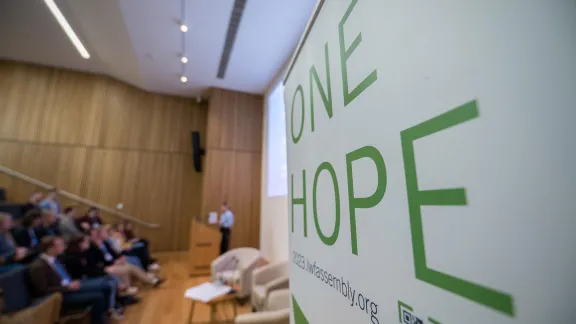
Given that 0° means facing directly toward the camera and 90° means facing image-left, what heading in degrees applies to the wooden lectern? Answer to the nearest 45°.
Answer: approximately 90°

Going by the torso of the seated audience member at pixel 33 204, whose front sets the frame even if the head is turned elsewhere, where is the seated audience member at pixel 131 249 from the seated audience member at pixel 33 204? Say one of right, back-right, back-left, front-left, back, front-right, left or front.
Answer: front-right

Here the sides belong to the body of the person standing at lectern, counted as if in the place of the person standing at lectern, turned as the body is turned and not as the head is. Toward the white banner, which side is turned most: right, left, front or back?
left

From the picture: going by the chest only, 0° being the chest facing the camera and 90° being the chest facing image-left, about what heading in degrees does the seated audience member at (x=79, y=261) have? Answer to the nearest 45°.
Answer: approximately 270°

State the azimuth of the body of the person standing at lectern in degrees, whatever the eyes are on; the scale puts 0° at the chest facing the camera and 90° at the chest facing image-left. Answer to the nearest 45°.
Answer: approximately 90°

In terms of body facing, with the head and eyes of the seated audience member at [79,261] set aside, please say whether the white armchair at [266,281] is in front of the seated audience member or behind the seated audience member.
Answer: in front

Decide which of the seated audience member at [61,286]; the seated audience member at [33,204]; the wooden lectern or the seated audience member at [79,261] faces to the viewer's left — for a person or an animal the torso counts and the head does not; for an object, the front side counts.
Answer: the wooden lectern
